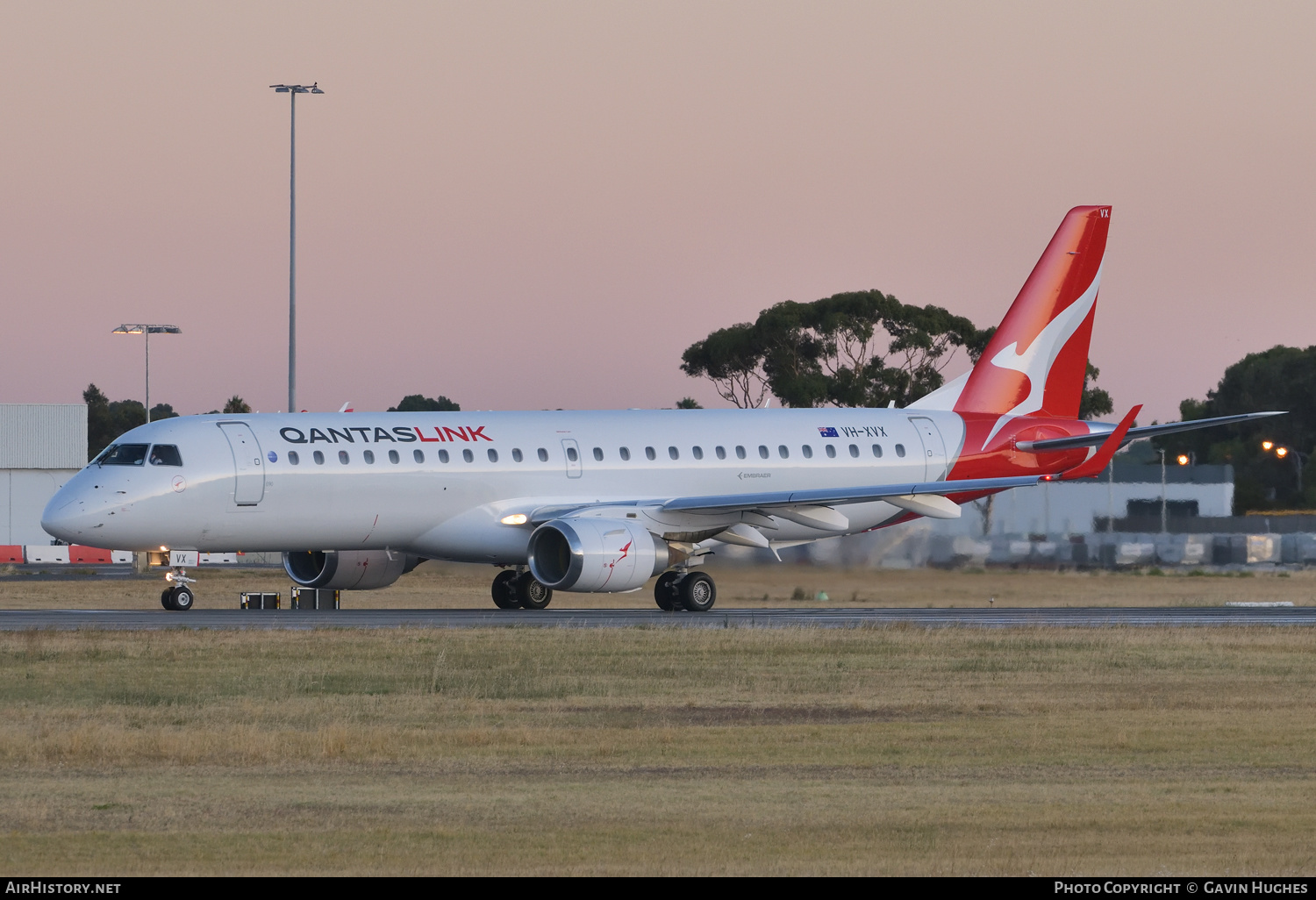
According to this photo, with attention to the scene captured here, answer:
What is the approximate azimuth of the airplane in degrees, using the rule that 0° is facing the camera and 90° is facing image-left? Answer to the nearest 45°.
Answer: approximately 45°
